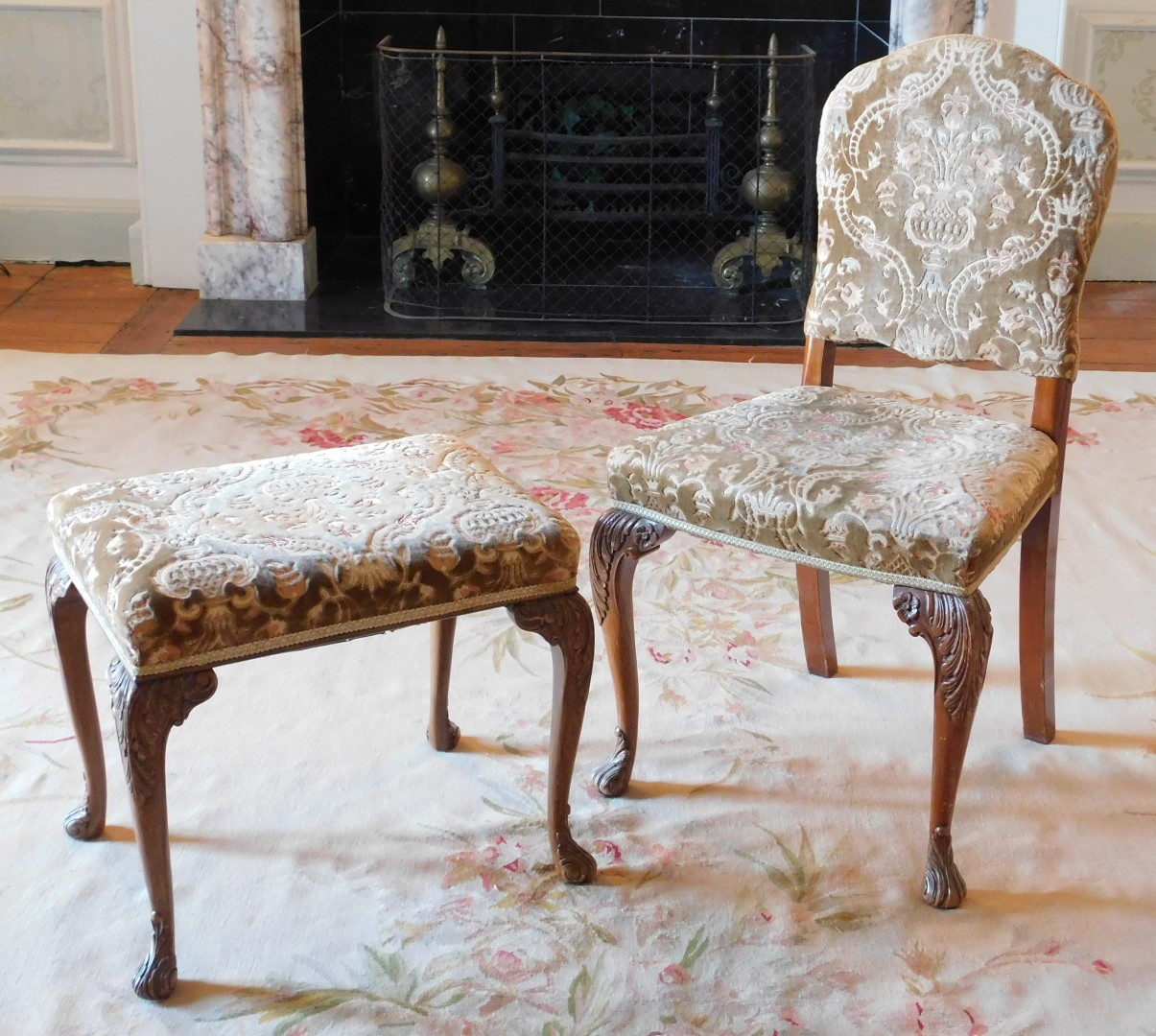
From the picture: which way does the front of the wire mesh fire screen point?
toward the camera

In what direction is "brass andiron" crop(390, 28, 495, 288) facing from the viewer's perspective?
toward the camera

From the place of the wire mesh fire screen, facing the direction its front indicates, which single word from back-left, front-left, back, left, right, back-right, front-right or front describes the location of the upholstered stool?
front

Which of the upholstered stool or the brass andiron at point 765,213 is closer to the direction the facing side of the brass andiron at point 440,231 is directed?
the upholstered stool

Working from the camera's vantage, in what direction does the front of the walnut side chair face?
facing the viewer and to the left of the viewer

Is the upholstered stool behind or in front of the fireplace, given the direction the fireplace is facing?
in front

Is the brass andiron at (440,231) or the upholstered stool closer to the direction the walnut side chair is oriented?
the upholstered stool

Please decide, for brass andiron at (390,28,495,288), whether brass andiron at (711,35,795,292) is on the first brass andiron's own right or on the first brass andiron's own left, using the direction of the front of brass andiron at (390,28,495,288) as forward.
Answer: on the first brass andiron's own left

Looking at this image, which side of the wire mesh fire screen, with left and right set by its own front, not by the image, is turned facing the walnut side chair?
front
